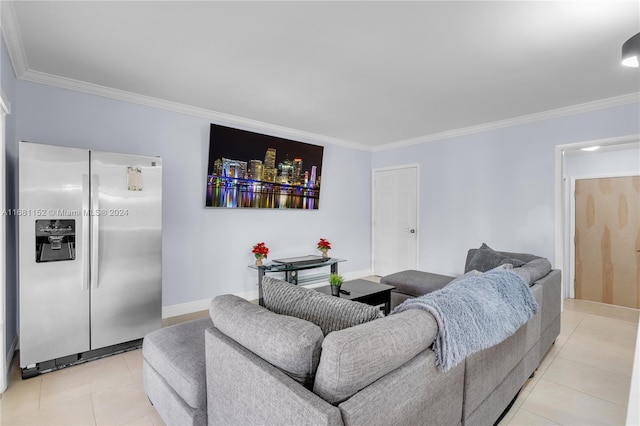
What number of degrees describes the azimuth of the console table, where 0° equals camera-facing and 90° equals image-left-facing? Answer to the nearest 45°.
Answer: approximately 315°

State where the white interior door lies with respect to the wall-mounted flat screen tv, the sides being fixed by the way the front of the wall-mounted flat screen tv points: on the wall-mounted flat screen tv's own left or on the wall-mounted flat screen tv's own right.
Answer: on the wall-mounted flat screen tv's own left

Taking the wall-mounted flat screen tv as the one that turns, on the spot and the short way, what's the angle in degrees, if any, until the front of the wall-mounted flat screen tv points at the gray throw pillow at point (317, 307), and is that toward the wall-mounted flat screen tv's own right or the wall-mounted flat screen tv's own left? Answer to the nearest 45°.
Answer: approximately 45° to the wall-mounted flat screen tv's own right

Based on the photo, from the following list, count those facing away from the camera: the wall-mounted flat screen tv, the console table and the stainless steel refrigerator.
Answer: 0

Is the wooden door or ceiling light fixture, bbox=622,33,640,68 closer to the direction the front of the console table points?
the ceiling light fixture

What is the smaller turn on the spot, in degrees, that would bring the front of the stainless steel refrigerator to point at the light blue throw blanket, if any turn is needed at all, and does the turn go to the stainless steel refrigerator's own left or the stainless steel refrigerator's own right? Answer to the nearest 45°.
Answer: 0° — it already faces it

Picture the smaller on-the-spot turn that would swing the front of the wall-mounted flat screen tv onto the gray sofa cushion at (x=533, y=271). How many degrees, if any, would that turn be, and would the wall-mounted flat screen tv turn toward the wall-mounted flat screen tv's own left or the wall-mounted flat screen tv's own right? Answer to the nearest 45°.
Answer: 0° — it already faces it

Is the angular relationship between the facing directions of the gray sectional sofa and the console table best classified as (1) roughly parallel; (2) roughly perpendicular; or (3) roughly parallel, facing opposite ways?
roughly parallel, facing opposite ways

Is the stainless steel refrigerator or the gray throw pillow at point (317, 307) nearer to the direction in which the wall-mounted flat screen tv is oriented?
the gray throw pillow

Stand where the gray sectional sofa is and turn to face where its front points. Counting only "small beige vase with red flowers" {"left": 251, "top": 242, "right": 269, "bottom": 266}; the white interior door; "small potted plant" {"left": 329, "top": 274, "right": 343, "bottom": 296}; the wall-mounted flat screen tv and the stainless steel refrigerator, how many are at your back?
0

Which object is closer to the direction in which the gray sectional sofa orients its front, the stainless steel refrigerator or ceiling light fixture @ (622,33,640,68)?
the stainless steel refrigerator

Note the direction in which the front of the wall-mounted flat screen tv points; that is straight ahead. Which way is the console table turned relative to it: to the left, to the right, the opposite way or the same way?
the same way

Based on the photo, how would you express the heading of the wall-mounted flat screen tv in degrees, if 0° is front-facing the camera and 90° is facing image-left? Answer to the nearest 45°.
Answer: approximately 315°

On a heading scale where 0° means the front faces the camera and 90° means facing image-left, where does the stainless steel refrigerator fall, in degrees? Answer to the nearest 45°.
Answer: approximately 315°

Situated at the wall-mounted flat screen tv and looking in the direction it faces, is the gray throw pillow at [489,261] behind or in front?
in front

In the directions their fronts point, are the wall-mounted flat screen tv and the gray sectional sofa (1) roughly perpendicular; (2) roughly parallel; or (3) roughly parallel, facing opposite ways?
roughly parallel, facing opposite ways

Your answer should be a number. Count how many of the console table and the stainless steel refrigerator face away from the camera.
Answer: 0

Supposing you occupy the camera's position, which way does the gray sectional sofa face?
facing away from the viewer and to the left of the viewer

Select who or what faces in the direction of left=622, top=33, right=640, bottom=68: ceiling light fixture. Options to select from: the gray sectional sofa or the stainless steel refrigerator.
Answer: the stainless steel refrigerator

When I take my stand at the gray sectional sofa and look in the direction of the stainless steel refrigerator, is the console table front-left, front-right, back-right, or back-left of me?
front-right

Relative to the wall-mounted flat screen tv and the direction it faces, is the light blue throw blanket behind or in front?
in front

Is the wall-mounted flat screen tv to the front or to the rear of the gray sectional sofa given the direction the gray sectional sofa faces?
to the front
